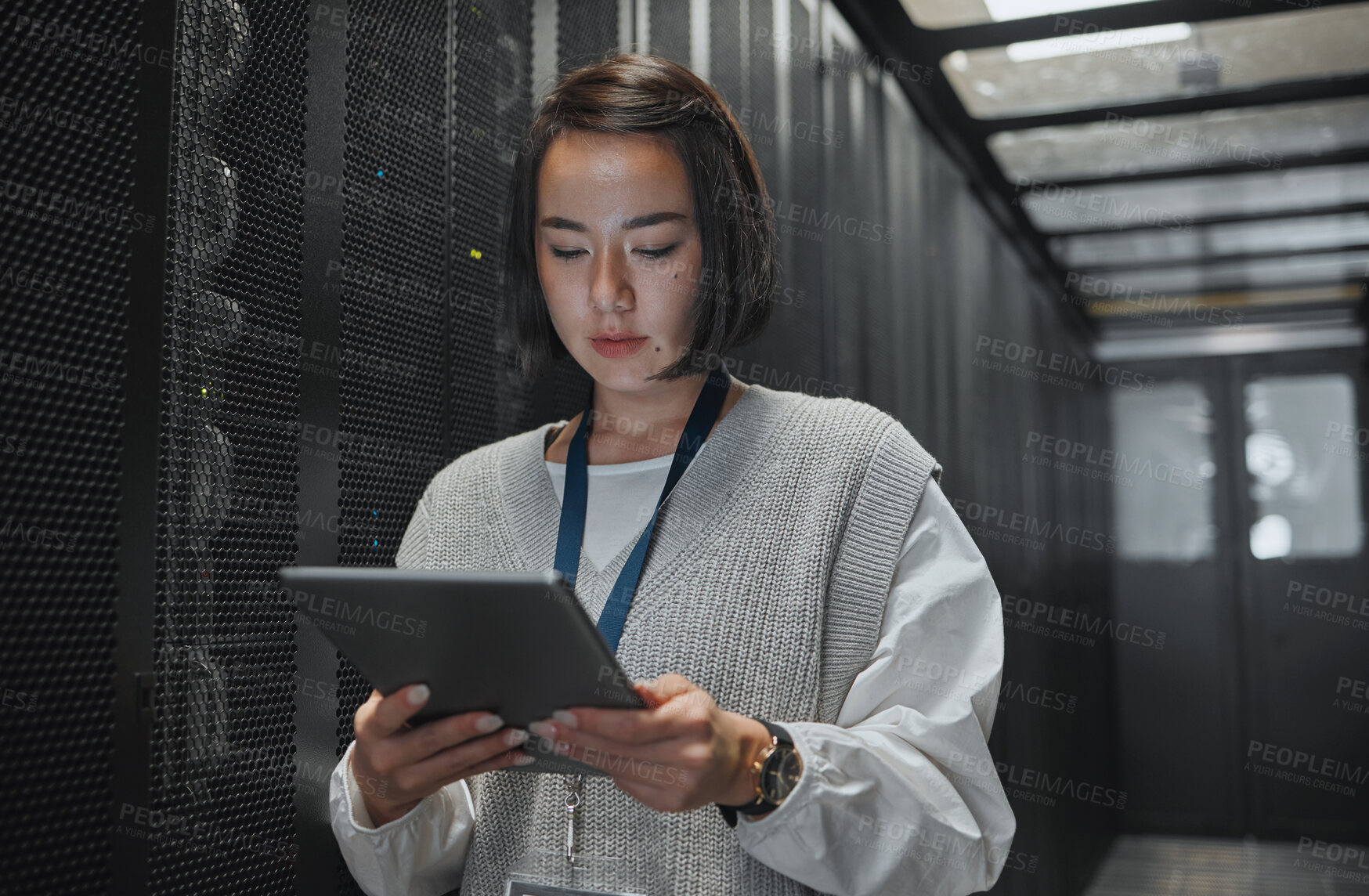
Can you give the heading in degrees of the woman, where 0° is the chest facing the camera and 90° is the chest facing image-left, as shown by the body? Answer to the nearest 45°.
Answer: approximately 45°
